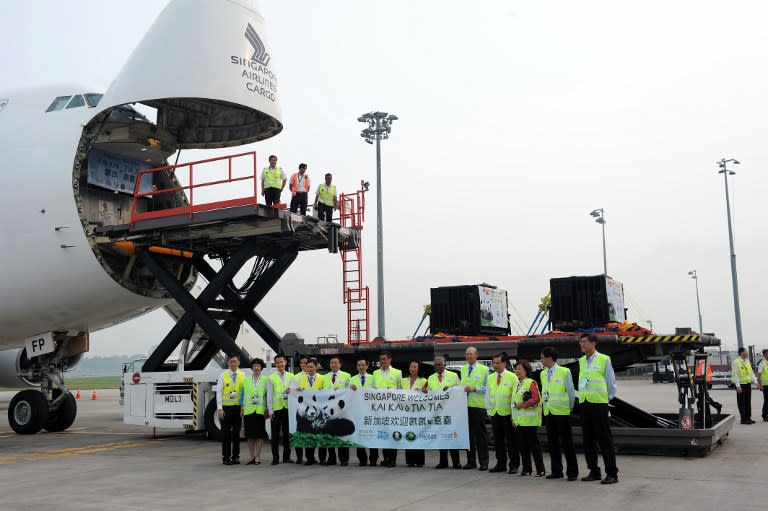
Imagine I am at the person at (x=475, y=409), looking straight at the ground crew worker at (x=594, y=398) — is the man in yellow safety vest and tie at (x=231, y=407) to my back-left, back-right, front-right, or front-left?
back-right

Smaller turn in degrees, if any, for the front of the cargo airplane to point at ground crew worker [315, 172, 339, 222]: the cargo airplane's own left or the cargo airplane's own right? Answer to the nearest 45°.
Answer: approximately 45° to the cargo airplane's own left

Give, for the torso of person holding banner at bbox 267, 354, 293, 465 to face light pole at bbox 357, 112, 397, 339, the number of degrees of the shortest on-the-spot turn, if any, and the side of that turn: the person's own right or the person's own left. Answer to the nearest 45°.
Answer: approximately 180°

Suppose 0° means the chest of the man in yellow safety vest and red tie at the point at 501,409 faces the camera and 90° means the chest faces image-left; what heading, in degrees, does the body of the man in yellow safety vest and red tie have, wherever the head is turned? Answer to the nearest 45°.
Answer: approximately 45°

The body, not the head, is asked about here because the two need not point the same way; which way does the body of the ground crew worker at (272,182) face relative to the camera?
toward the camera

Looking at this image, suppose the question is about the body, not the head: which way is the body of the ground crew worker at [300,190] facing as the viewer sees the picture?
toward the camera

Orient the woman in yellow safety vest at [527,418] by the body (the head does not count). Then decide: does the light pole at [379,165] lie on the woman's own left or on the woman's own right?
on the woman's own right

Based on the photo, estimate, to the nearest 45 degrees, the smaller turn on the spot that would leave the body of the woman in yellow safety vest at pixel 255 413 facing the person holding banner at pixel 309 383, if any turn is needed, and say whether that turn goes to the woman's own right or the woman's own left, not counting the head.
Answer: approximately 90° to the woman's own left

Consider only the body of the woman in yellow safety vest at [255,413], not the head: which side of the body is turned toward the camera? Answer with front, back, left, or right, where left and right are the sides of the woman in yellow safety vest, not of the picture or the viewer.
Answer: front

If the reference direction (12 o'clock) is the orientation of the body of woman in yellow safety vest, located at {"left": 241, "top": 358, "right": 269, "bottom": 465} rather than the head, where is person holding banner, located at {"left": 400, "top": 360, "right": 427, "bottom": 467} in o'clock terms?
The person holding banner is roughly at 10 o'clock from the woman in yellow safety vest.
